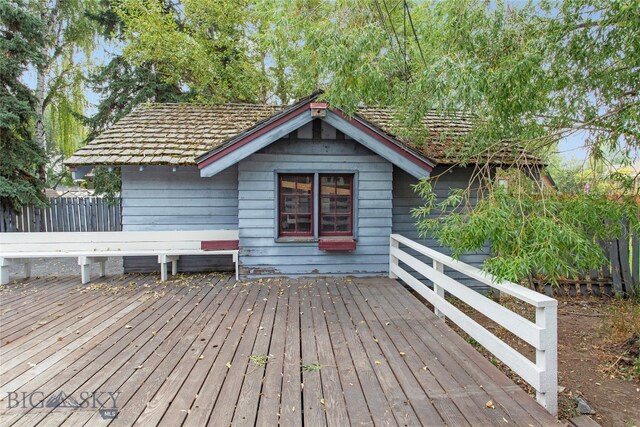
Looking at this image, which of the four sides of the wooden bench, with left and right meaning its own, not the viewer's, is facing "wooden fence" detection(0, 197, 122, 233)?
back

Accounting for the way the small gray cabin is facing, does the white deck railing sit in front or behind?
in front

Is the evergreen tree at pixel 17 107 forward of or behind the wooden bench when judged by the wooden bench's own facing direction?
behind

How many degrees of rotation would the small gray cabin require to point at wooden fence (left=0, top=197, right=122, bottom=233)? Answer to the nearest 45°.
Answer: approximately 135° to its right

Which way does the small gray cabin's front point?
toward the camera

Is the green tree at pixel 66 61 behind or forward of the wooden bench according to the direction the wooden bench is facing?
behind

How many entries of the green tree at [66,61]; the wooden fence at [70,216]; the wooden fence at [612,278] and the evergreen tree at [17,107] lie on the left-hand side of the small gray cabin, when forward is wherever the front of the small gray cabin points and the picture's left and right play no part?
1

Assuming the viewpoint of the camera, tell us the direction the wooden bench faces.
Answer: facing the viewer

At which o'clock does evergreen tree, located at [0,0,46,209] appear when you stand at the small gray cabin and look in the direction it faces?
The evergreen tree is roughly at 4 o'clock from the small gray cabin.

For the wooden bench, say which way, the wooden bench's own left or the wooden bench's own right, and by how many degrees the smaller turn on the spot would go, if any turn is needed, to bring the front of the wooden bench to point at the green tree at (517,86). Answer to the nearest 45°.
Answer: approximately 45° to the wooden bench's own left

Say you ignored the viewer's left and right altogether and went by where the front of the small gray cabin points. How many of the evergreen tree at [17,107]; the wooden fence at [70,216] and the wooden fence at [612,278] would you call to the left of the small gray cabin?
1
